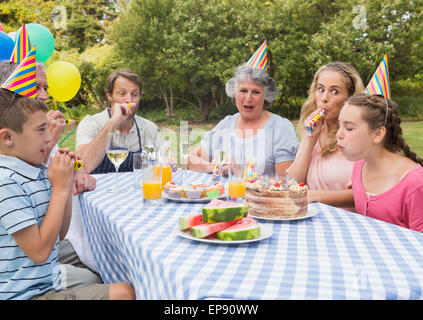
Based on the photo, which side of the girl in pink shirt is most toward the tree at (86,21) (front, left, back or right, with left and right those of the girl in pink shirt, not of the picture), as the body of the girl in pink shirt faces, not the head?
right

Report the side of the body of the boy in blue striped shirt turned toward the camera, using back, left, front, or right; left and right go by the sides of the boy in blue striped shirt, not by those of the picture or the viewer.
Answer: right

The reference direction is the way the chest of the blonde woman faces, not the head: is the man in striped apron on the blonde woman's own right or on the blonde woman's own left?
on the blonde woman's own right

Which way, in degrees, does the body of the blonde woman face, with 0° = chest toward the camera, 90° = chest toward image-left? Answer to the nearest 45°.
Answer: approximately 45°

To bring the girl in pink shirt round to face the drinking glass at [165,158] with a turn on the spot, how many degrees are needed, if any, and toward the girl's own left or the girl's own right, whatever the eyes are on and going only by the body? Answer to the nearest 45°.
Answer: approximately 45° to the girl's own right

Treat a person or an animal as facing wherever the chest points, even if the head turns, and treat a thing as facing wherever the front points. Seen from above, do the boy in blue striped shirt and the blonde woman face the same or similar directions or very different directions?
very different directions

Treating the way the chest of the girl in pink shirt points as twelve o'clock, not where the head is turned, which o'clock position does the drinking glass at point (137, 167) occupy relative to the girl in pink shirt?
The drinking glass is roughly at 1 o'clock from the girl in pink shirt.

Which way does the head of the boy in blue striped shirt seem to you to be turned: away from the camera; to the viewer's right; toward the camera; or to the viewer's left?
to the viewer's right

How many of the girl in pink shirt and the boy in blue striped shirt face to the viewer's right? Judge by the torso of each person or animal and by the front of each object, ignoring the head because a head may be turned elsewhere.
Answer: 1

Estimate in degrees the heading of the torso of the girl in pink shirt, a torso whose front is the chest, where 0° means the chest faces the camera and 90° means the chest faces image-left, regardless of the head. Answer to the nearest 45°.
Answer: approximately 45°

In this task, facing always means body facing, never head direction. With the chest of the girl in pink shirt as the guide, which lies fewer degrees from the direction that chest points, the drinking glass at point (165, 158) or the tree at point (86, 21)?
the drinking glass

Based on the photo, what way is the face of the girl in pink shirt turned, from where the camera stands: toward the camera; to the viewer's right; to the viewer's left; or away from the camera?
to the viewer's left
